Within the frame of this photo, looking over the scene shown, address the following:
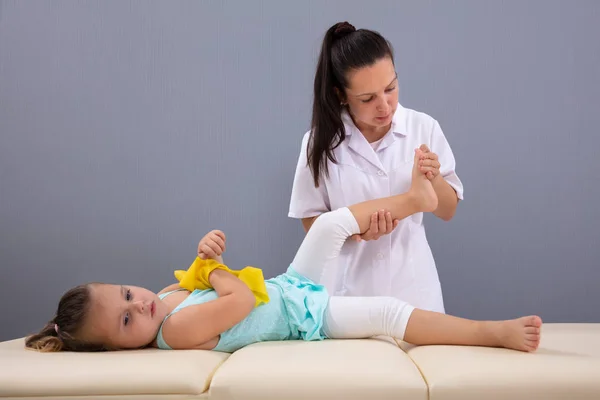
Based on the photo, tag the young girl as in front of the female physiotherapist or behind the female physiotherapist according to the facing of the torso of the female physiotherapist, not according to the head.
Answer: in front

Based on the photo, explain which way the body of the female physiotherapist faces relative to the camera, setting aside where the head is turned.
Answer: toward the camera
